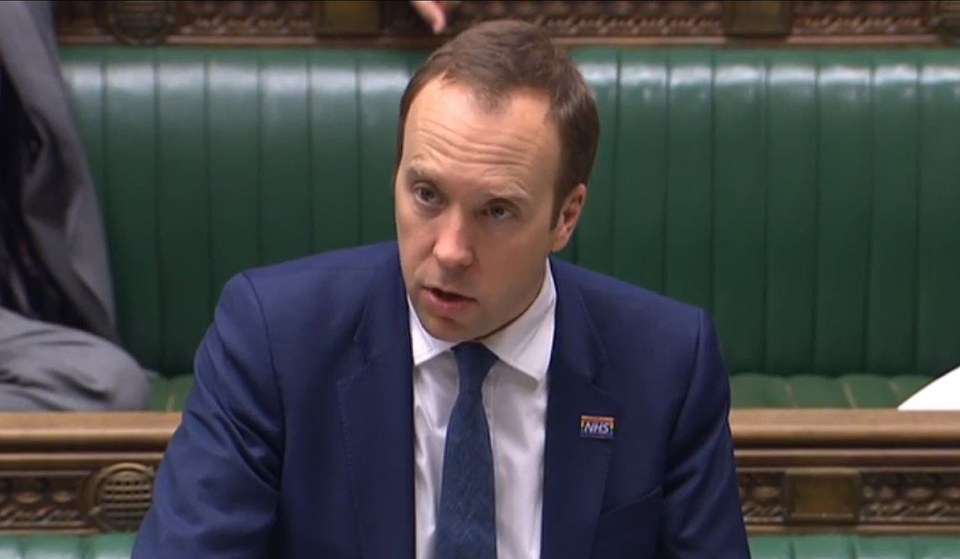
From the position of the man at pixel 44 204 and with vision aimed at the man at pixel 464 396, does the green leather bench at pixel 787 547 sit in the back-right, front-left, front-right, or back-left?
front-left

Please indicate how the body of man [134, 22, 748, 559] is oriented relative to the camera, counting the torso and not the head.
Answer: toward the camera

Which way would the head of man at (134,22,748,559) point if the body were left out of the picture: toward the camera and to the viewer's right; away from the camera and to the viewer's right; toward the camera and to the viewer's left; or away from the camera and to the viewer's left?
toward the camera and to the viewer's left

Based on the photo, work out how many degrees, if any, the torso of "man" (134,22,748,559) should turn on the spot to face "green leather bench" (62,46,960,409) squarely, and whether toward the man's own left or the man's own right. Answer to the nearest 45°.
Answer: approximately 180°

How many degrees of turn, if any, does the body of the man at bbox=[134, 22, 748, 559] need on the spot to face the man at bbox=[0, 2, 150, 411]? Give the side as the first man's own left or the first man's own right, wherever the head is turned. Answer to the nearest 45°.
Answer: approximately 135° to the first man's own right

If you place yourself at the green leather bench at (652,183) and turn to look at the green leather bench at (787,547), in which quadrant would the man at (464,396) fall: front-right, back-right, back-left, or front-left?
front-right
